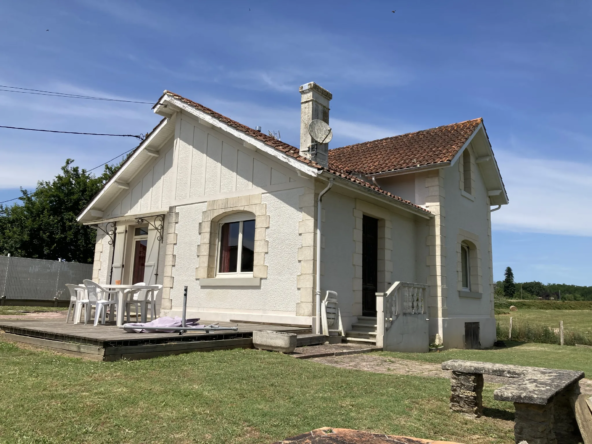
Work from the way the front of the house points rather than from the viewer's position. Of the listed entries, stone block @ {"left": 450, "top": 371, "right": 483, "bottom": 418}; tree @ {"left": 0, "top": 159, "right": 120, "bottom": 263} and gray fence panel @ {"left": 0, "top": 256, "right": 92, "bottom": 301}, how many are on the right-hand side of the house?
2

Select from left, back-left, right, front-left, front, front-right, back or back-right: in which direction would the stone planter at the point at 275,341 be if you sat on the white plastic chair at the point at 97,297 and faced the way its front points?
right

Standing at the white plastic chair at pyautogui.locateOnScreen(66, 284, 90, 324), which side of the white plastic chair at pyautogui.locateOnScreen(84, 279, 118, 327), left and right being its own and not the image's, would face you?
left

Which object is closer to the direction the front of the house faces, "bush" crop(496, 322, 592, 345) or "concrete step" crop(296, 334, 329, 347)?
the concrete step

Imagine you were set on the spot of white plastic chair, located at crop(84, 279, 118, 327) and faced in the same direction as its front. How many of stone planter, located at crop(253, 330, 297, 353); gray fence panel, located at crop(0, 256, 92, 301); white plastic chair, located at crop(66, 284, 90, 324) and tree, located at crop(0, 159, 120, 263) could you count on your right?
1

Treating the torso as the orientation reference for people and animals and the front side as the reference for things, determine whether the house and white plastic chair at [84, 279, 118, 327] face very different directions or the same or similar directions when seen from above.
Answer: very different directions

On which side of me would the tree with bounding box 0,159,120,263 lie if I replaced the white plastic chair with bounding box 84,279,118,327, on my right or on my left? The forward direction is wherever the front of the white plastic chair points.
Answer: on my left

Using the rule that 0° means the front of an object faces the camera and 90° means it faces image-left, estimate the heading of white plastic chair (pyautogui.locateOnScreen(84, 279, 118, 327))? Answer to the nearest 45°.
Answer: approximately 225°
